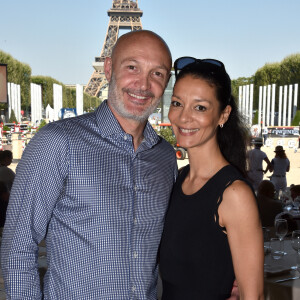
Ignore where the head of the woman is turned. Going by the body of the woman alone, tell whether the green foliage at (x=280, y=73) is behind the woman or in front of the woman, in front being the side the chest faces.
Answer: behind

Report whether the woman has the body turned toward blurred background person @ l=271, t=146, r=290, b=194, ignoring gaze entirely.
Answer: no

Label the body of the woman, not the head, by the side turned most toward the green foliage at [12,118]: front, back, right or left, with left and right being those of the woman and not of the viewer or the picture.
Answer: right

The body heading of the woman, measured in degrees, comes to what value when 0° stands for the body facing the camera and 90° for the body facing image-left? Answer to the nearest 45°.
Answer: approximately 45°

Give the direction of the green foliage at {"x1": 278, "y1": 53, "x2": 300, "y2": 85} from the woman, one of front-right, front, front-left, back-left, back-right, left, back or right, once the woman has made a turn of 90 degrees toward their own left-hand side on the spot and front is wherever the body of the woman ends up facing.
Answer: back-left

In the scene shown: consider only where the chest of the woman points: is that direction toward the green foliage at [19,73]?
no

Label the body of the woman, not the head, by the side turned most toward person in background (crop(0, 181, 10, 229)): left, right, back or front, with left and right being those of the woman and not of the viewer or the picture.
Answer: right

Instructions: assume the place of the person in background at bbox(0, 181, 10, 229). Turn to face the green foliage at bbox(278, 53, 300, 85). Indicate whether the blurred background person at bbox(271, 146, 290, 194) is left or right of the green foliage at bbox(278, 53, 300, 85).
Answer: right
